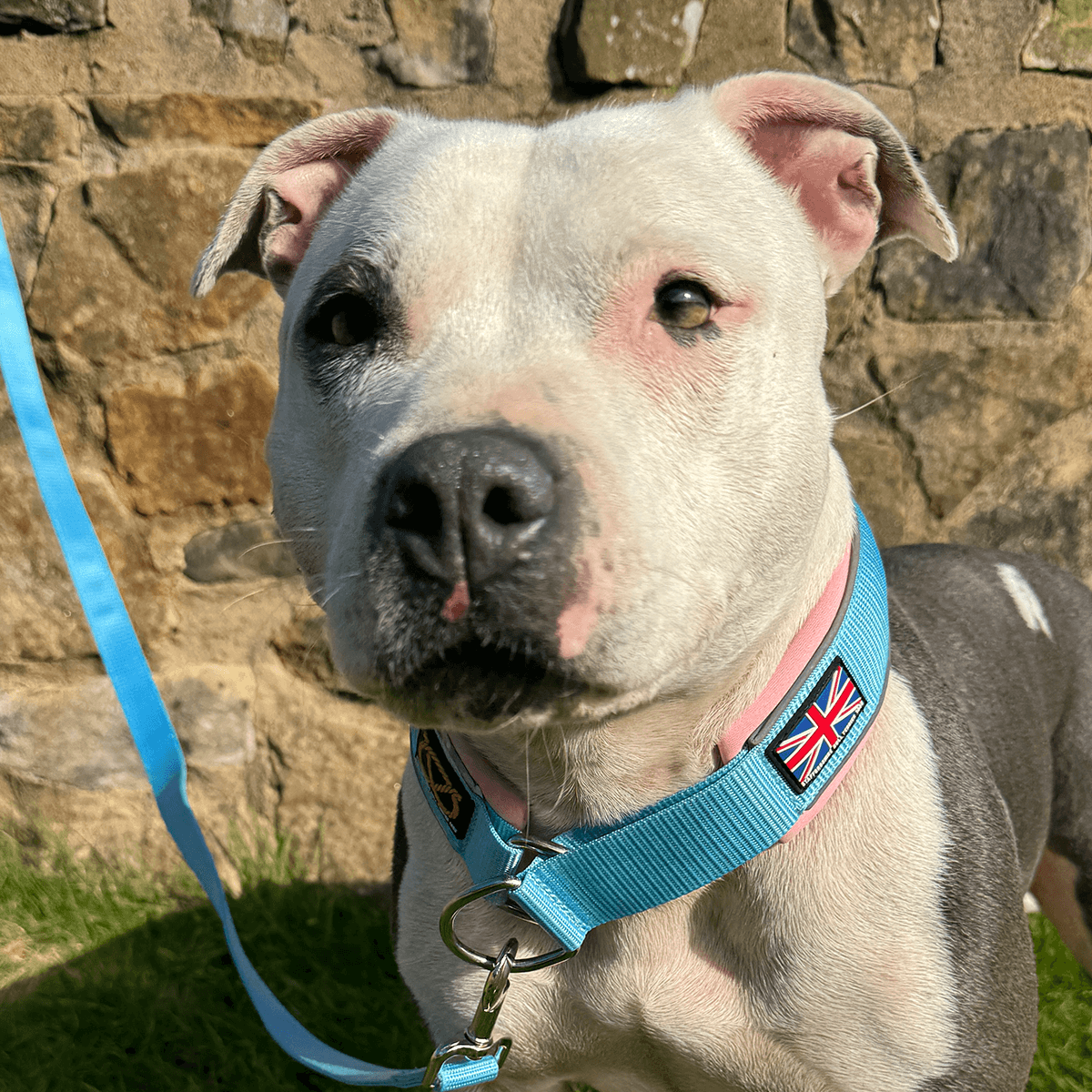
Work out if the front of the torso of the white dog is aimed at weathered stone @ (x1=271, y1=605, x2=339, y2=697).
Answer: no

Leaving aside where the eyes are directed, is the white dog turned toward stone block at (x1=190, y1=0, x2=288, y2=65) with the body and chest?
no

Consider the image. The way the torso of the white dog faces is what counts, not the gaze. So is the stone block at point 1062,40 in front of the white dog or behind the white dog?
behind

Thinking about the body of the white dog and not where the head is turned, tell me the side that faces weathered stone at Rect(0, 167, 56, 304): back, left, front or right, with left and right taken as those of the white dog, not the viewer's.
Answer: right

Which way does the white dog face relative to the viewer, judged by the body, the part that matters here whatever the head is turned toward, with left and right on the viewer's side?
facing the viewer and to the left of the viewer

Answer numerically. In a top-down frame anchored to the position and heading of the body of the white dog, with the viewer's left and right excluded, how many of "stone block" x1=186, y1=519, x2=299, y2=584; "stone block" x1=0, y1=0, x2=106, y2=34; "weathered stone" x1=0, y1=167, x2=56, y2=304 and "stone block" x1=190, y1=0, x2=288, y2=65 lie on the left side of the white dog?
0

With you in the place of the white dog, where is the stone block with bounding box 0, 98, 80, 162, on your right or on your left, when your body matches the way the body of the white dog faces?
on your right

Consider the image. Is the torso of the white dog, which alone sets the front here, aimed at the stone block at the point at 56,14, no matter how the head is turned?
no

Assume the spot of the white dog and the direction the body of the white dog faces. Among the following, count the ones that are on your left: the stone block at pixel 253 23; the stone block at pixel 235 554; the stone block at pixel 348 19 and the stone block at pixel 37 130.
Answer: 0
